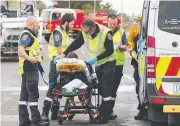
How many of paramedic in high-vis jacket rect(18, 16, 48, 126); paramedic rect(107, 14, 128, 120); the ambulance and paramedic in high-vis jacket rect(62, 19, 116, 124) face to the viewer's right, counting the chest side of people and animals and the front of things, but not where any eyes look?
1

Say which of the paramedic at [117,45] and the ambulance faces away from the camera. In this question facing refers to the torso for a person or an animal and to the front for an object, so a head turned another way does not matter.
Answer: the ambulance

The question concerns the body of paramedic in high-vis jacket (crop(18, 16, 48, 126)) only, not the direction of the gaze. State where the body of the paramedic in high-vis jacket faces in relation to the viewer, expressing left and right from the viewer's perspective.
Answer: facing to the right of the viewer

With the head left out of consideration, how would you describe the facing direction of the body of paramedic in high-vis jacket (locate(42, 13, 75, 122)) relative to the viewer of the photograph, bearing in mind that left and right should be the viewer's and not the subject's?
facing to the right of the viewer

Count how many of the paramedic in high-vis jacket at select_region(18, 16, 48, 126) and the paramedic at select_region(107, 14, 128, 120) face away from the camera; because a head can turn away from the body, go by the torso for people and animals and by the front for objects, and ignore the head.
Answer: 0

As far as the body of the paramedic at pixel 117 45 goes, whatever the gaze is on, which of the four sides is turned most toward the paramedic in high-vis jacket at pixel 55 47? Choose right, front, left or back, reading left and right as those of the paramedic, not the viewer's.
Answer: right

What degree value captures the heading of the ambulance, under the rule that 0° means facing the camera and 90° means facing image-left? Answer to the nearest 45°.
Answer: approximately 180°

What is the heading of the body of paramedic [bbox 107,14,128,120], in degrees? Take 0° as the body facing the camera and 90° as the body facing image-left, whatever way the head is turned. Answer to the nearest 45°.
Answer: approximately 45°

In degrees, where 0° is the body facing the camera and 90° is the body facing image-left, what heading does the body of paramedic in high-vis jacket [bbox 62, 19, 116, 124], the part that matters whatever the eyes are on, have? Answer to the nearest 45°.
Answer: approximately 45°

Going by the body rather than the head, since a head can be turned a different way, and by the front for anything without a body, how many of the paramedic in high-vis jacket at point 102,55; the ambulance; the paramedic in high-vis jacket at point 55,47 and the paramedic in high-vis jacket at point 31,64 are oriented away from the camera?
1

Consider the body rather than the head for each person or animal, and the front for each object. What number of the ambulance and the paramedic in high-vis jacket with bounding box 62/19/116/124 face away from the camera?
1

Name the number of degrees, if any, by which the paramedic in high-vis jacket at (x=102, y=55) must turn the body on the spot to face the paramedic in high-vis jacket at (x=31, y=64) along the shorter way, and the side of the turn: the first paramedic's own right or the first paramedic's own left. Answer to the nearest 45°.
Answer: approximately 45° to the first paramedic's own right
